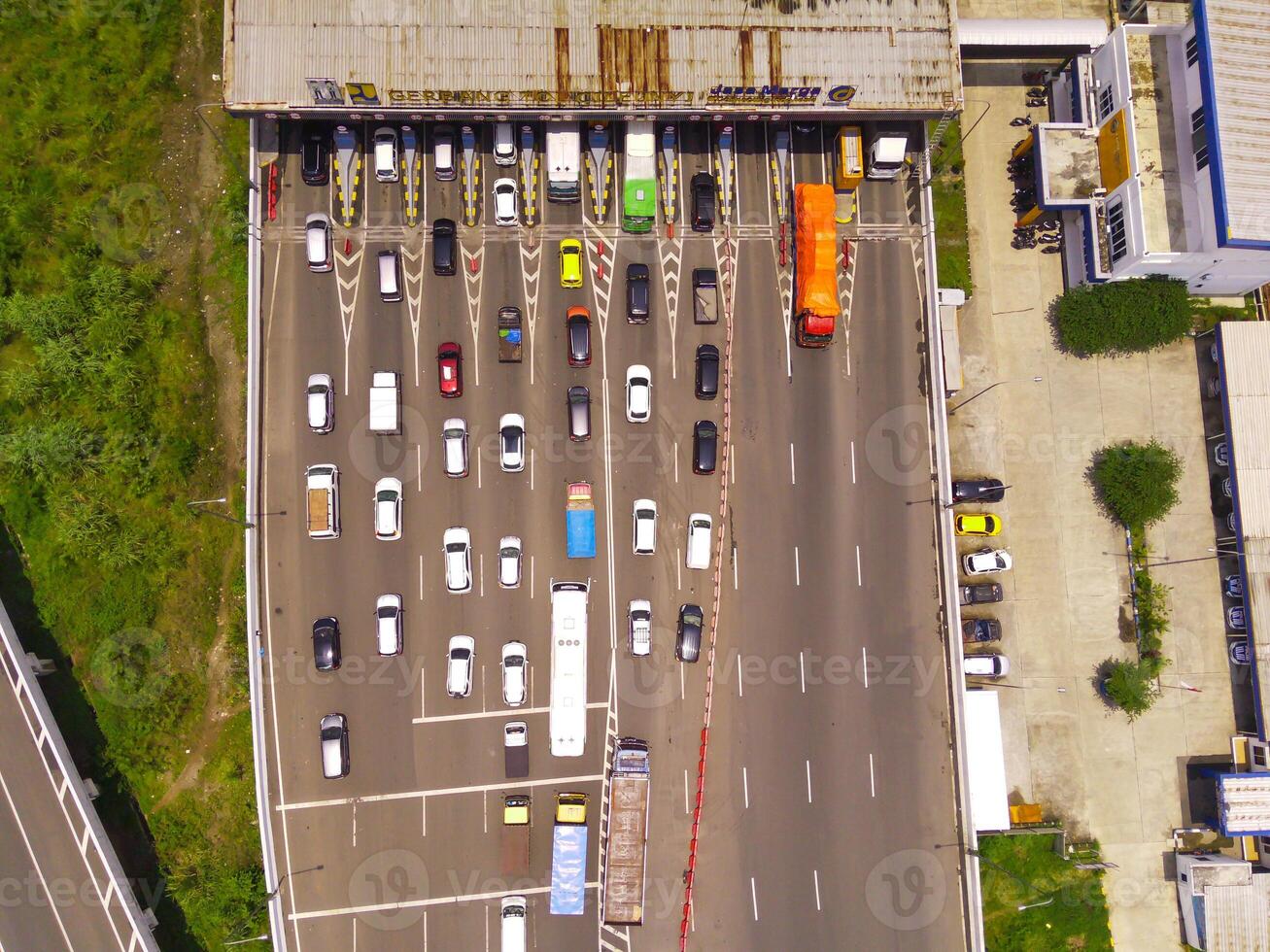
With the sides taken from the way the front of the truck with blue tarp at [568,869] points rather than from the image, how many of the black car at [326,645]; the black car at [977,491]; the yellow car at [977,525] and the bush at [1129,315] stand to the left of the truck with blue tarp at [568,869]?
1

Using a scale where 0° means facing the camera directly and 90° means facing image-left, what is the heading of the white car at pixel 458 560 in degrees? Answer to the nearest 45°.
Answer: approximately 180°

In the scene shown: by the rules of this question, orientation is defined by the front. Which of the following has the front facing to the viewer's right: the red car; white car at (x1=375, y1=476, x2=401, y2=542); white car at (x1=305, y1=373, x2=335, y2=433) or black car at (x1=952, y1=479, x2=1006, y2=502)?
the black car

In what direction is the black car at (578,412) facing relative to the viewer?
away from the camera

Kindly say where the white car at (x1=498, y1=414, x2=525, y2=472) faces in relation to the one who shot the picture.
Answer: facing away from the viewer

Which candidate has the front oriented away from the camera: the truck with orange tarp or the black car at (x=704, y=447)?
the black car

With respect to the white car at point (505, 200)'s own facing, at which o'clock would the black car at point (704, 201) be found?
The black car is roughly at 3 o'clock from the white car.

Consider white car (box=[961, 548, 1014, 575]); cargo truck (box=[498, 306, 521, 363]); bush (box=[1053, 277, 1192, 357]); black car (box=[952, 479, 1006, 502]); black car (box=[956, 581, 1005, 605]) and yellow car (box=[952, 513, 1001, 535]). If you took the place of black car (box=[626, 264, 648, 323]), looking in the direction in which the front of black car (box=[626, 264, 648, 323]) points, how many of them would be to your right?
5

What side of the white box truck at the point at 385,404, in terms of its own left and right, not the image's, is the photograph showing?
back

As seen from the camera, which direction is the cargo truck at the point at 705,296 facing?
away from the camera

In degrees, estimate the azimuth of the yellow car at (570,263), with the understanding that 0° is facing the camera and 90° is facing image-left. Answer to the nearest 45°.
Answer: approximately 180°

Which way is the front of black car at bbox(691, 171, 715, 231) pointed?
away from the camera

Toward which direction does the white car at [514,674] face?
away from the camera

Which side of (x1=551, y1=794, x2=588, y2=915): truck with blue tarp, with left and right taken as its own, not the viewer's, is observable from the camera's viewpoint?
back

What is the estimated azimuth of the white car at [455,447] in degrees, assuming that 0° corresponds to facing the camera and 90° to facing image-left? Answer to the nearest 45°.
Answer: approximately 180°

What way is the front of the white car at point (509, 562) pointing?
away from the camera
